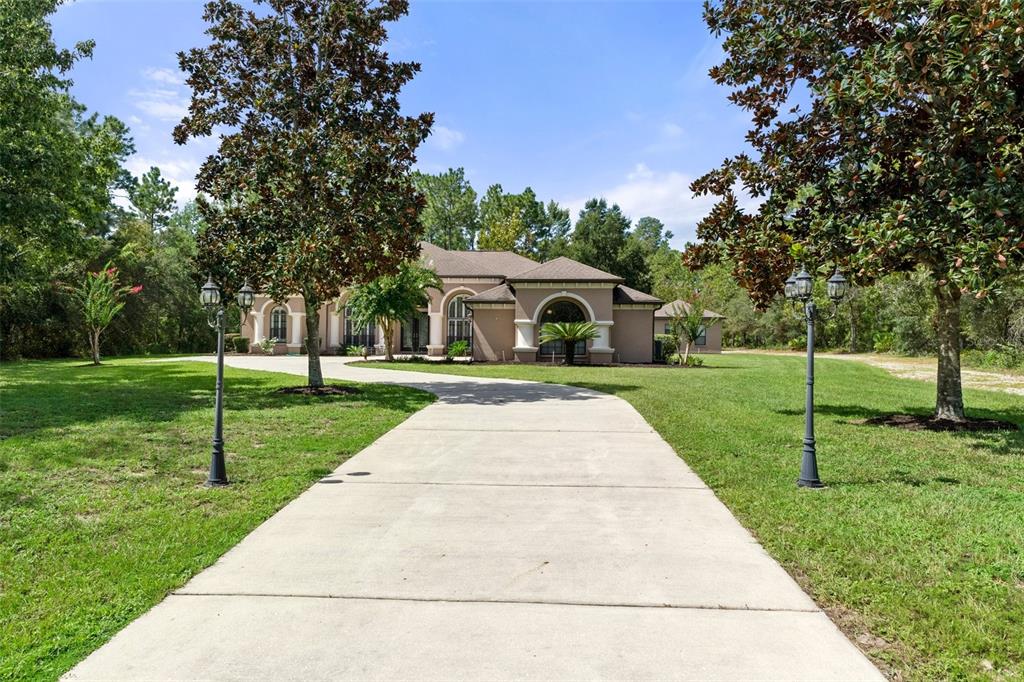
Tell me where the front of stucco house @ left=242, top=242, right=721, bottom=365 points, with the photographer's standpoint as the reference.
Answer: facing the viewer

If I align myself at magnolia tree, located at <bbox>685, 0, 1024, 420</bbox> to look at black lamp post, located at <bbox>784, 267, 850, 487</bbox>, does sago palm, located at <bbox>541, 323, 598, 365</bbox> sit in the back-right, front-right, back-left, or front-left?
back-right

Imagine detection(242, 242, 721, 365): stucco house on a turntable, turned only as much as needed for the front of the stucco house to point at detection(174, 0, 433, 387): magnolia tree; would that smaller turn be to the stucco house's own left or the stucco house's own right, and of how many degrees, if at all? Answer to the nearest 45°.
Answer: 0° — it already faces it

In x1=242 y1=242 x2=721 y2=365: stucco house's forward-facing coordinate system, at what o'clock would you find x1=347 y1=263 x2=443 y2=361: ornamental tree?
The ornamental tree is roughly at 2 o'clock from the stucco house.

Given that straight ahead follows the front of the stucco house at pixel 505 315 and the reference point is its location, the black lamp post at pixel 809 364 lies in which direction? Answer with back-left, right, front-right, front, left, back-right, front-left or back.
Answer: front

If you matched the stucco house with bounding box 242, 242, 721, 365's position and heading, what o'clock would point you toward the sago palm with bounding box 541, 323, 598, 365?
The sago palm is roughly at 11 o'clock from the stucco house.

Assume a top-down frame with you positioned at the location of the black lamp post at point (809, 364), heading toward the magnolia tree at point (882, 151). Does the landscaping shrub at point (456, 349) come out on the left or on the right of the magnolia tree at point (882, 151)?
left

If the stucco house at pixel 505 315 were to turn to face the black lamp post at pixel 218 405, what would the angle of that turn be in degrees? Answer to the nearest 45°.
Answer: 0° — it already faces it
